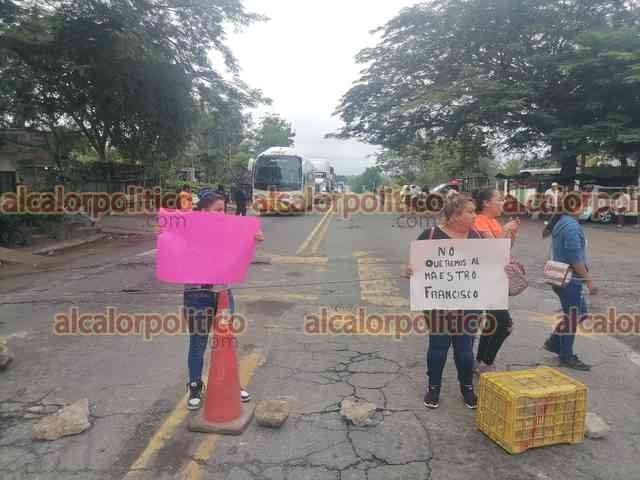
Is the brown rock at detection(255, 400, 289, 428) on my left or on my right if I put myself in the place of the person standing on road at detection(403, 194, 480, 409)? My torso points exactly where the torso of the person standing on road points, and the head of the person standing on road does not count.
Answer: on my right

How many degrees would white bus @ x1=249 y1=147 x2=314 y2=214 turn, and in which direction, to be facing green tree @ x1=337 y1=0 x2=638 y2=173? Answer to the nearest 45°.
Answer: approximately 90° to its left

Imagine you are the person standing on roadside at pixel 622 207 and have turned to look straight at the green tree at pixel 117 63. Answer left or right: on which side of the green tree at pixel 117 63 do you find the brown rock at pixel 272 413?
left

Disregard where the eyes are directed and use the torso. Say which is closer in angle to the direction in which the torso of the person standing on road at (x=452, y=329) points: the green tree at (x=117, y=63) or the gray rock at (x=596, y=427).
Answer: the gray rock

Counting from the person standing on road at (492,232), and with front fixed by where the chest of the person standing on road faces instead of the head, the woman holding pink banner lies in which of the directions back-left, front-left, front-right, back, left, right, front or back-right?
back-right

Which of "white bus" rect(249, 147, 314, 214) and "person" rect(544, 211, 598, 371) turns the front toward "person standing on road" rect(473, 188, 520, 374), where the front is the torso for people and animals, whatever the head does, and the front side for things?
the white bus

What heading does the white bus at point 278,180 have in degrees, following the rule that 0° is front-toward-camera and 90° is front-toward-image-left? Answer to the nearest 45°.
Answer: approximately 0°
